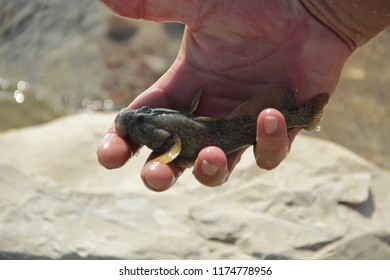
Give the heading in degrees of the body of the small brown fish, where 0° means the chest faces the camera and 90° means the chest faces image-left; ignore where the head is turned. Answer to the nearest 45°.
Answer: approximately 90°
